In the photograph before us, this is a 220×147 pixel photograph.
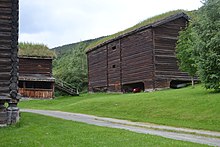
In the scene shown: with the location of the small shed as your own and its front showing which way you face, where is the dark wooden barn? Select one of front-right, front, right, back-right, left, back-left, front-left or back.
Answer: front-left

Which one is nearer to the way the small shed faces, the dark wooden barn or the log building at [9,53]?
the log building

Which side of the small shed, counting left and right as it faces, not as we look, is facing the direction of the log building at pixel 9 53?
front

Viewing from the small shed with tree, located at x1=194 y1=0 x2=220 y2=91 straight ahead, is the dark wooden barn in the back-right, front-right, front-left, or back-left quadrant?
front-left

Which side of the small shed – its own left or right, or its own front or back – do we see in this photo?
front

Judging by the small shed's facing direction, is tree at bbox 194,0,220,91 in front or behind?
in front

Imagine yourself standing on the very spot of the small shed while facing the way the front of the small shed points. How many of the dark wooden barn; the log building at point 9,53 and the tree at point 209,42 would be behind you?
0
